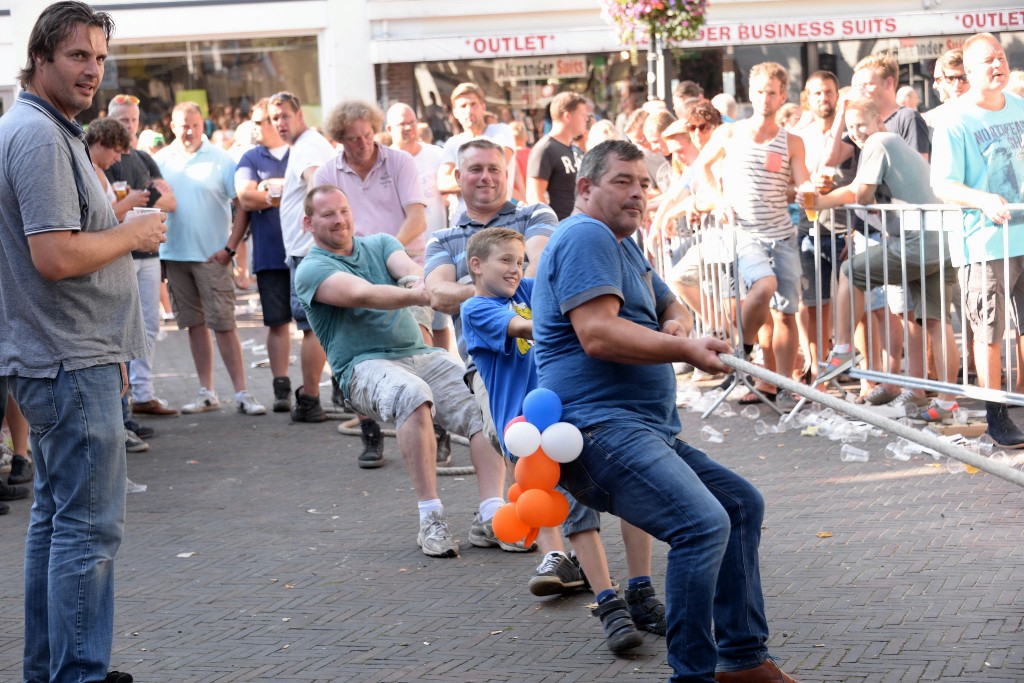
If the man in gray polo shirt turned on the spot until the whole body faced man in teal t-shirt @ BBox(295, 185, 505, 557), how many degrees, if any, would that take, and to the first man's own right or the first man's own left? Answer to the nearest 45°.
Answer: approximately 45° to the first man's own left

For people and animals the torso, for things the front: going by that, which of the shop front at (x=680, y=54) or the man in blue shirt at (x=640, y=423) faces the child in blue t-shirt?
the shop front

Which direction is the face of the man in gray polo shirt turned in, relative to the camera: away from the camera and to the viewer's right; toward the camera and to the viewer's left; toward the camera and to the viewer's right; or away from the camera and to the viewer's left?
toward the camera and to the viewer's right

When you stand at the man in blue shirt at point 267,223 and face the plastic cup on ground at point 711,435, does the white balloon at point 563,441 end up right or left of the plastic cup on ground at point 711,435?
right

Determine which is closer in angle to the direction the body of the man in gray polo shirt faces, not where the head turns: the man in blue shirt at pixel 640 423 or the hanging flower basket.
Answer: the man in blue shirt

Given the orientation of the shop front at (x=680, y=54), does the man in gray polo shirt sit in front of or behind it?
in front

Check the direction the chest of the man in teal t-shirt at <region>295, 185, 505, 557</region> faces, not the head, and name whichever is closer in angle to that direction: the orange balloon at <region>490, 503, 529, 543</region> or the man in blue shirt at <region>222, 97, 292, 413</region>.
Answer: the orange balloon

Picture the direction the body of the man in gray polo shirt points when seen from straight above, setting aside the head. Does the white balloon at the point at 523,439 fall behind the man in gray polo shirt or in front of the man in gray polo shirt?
in front

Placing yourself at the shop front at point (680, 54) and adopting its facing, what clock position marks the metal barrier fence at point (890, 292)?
The metal barrier fence is roughly at 12 o'clock from the shop front.

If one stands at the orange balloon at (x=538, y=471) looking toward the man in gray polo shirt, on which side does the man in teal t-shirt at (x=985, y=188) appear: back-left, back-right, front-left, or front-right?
back-right

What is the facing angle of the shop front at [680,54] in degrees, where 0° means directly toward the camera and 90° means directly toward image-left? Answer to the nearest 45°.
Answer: approximately 0°
